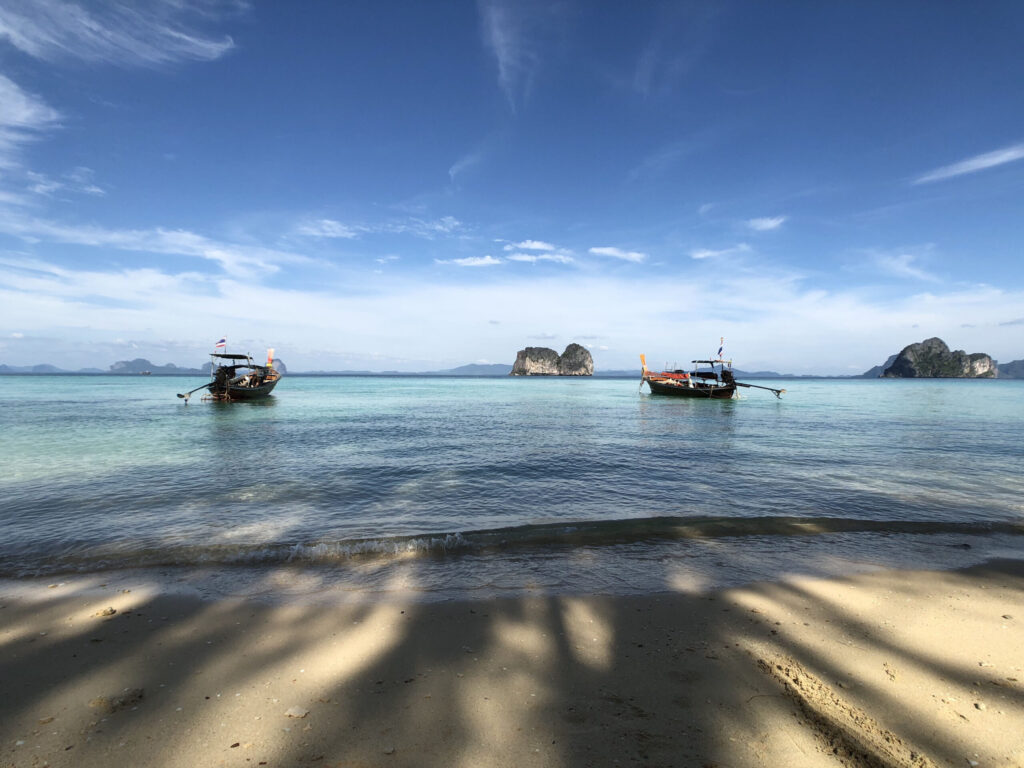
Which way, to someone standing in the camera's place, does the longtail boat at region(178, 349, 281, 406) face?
facing away from the viewer and to the right of the viewer
